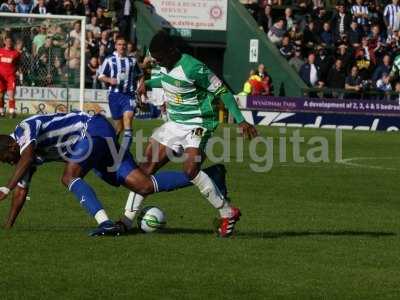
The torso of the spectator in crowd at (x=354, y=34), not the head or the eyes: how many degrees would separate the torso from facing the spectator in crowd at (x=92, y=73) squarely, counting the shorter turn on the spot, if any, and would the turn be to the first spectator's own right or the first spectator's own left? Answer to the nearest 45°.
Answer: approximately 45° to the first spectator's own right

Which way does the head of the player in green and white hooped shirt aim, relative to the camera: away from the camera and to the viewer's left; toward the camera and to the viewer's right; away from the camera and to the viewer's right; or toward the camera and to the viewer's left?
toward the camera and to the viewer's left

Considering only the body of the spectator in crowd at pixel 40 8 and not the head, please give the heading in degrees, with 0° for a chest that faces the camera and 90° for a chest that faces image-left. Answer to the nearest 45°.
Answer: approximately 0°

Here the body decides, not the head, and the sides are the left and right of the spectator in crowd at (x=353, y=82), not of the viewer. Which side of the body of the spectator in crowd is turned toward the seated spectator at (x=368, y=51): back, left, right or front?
back

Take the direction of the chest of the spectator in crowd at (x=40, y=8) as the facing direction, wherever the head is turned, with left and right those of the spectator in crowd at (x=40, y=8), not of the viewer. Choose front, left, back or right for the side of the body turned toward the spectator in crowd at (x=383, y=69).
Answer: left

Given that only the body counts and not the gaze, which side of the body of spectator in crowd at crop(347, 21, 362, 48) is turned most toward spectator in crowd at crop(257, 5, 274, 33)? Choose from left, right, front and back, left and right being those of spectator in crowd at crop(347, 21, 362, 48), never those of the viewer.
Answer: right
